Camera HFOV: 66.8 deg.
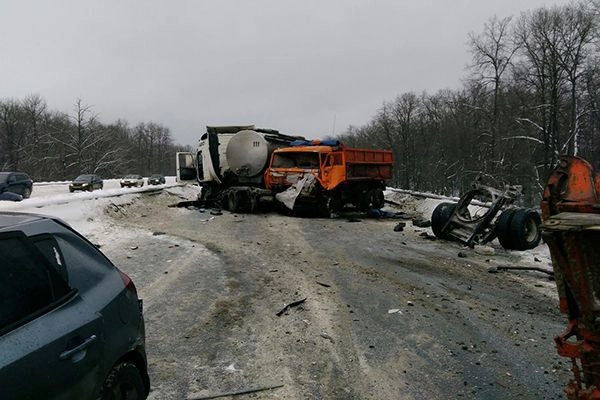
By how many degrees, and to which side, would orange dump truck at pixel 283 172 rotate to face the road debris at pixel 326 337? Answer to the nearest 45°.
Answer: approximately 45° to its left

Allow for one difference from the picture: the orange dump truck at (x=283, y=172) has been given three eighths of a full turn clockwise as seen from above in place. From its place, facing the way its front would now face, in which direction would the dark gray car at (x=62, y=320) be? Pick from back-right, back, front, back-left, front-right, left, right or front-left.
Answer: back

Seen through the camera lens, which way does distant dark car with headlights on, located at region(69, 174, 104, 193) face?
facing the viewer and to the left of the viewer

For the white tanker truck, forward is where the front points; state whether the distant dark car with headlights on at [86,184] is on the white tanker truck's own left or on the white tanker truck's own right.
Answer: on the white tanker truck's own right

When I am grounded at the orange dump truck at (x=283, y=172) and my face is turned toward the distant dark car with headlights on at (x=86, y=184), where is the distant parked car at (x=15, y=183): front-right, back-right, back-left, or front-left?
front-left

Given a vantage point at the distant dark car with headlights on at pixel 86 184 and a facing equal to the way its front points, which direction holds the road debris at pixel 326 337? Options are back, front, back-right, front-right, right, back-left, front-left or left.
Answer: front-left

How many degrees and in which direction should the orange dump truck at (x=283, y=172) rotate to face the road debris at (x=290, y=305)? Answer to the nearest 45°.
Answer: approximately 45° to its left

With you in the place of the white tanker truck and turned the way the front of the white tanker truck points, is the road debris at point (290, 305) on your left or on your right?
on your left

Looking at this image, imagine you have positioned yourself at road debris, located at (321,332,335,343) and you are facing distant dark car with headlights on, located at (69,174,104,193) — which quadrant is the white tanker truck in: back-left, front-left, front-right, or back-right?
front-right

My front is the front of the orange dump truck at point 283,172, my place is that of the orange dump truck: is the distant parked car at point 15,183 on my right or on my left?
on my right
